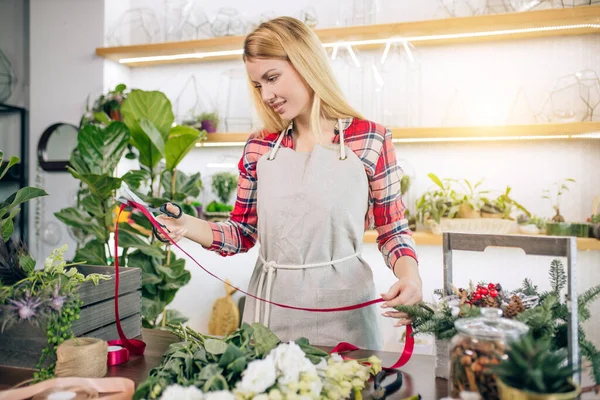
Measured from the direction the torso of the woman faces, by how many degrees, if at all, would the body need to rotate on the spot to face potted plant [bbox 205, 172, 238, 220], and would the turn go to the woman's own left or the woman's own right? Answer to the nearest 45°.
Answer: approximately 180°

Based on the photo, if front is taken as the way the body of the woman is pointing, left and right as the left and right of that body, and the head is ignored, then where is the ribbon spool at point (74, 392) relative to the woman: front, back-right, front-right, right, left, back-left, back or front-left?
front-right

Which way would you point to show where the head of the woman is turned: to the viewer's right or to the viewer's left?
to the viewer's left

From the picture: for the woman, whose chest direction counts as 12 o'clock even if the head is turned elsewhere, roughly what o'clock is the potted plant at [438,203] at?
The potted plant is roughly at 7 o'clock from the woman.

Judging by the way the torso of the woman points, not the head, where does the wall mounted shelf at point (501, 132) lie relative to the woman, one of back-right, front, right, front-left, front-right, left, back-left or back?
back-left

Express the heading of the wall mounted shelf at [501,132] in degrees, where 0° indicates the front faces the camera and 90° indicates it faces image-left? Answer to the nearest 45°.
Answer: approximately 0°

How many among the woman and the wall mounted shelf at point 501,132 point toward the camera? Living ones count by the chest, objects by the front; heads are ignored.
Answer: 2

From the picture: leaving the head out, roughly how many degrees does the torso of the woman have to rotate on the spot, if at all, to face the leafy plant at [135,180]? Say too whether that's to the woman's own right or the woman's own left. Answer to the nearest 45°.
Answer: approximately 135° to the woman's own right

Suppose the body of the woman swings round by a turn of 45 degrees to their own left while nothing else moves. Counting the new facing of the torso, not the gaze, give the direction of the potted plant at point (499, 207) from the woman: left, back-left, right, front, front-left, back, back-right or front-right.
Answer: left
